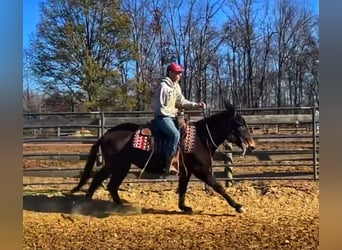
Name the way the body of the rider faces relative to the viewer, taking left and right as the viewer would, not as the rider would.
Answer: facing to the right of the viewer

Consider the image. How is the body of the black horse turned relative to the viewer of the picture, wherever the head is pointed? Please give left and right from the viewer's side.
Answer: facing to the right of the viewer
